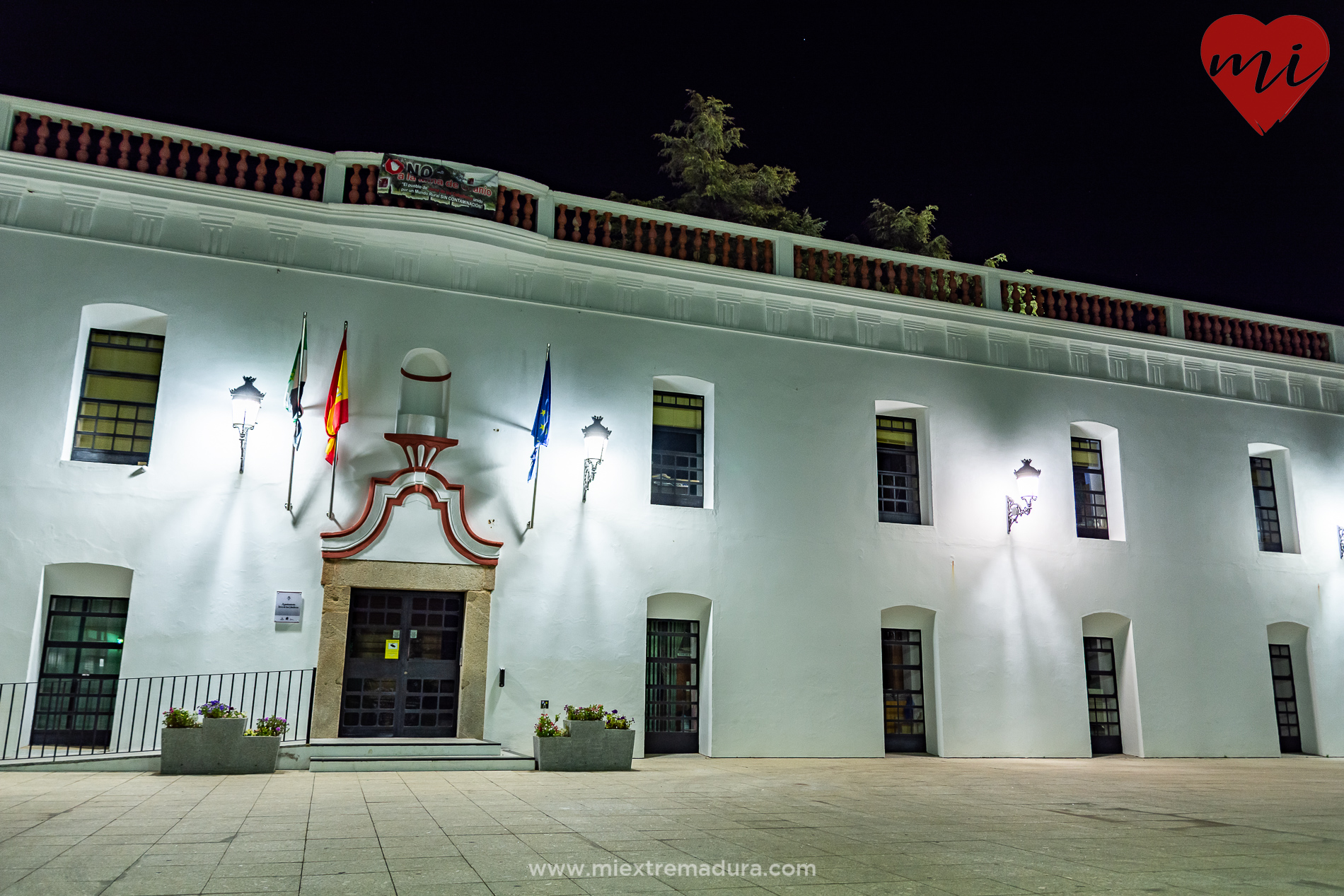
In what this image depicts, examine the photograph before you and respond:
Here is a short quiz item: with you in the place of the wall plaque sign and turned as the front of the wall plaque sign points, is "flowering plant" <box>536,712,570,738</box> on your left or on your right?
on your left

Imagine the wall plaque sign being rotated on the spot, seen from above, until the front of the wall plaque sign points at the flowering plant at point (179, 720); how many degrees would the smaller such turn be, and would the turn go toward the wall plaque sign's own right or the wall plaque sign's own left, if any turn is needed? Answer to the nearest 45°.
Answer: approximately 45° to the wall plaque sign's own right

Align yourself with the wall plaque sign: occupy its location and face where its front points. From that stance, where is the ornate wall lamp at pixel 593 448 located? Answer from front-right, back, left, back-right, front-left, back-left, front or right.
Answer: left

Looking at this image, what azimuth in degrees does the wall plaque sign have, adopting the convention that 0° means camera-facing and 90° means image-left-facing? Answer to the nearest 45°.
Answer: approximately 0°

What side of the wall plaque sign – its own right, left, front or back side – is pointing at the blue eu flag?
left

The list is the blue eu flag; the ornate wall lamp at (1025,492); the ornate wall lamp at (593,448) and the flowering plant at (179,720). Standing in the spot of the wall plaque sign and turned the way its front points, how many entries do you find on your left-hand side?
3

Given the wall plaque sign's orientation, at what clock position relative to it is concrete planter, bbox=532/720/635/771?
The concrete planter is roughly at 10 o'clock from the wall plaque sign.

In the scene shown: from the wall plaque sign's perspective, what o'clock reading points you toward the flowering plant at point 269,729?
The flowering plant is roughly at 12 o'clock from the wall plaque sign.

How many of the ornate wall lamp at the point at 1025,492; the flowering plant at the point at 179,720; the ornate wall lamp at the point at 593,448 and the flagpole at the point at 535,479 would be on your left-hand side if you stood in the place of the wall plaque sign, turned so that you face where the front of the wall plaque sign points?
3

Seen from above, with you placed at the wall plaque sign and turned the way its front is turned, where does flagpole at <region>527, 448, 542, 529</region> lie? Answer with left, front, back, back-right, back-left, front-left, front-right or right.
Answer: left

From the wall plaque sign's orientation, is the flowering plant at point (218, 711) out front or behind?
out front

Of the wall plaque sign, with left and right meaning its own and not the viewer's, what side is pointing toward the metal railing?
right

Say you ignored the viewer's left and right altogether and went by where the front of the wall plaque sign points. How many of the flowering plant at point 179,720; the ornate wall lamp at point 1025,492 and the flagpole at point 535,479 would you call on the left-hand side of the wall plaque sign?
2
